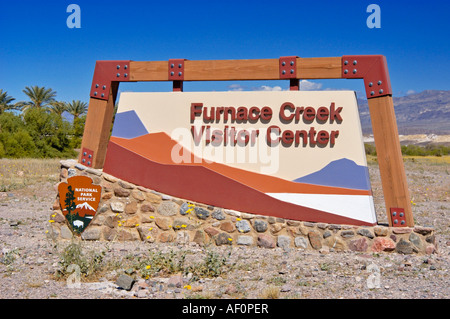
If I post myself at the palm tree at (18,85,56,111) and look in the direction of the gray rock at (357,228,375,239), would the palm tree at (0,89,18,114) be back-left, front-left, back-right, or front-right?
back-right

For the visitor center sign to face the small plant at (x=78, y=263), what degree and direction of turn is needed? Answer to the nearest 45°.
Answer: approximately 45° to its right

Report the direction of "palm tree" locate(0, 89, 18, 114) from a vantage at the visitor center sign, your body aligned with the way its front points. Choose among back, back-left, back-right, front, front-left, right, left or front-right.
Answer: back-right

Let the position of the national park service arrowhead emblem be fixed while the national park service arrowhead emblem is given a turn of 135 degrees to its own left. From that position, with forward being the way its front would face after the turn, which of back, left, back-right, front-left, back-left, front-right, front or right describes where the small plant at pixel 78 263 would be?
back-right

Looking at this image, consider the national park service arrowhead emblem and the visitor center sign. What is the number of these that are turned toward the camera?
2

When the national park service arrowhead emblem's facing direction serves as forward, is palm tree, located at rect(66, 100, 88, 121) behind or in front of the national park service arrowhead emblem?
behind

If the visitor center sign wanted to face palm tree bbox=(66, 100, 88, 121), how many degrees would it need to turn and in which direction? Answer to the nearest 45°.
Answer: approximately 135° to its right

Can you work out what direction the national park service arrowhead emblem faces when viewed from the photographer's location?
facing the viewer

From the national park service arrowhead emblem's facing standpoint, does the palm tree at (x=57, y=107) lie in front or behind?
behind

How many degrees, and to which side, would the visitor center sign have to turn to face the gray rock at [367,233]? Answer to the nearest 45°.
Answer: approximately 90° to its left

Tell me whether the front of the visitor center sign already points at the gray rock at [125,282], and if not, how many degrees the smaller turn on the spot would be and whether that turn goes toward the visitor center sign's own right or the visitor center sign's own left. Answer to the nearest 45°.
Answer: approximately 45° to the visitor center sign's own right

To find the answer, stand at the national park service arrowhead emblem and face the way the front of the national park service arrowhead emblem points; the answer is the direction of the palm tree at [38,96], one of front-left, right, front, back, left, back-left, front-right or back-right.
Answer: back
